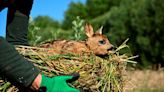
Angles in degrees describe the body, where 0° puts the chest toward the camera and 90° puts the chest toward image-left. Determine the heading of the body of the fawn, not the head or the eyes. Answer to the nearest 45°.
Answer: approximately 270°
